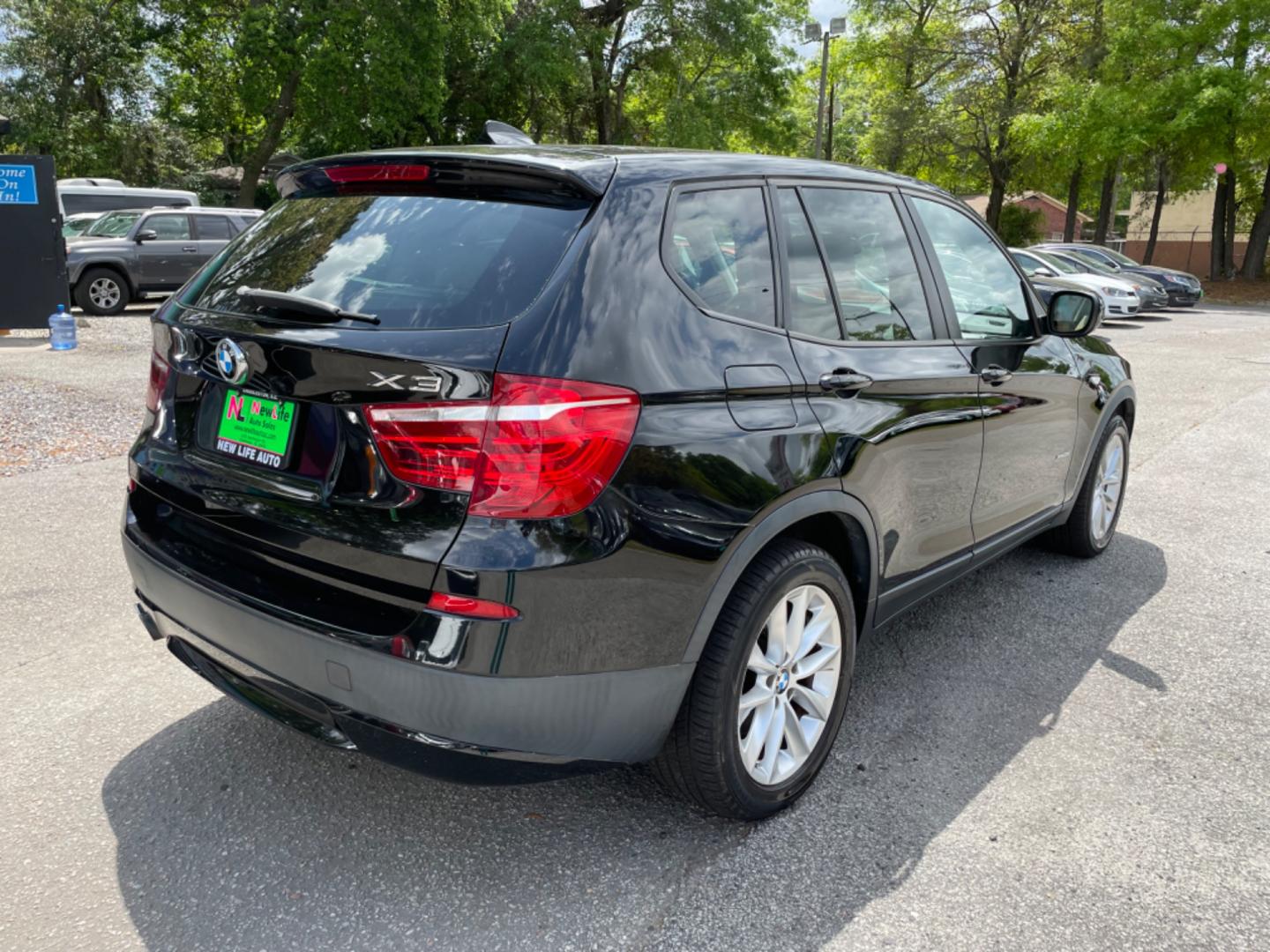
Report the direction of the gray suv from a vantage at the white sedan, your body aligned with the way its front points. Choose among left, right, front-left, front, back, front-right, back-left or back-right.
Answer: right

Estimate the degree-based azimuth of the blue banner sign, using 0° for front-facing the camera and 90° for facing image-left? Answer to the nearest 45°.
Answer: approximately 0°

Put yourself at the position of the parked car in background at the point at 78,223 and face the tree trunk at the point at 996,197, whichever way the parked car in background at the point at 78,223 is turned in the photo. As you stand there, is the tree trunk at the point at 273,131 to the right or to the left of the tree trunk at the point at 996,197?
left

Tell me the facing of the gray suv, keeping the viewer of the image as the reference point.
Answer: facing to the left of the viewer

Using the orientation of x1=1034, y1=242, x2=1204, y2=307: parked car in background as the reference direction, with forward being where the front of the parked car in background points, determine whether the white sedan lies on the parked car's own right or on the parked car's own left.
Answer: on the parked car's own right

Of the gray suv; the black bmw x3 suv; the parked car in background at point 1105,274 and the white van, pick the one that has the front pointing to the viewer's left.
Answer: the gray suv

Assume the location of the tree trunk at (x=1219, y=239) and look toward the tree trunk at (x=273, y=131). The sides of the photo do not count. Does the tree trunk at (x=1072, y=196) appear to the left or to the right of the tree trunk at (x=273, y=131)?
right

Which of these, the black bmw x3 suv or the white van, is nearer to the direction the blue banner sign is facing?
the black bmw x3 suv
